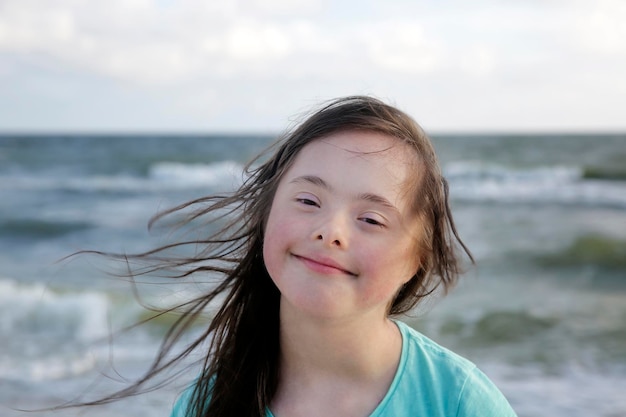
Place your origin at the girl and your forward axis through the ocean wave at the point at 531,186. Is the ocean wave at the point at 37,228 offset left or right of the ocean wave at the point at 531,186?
left

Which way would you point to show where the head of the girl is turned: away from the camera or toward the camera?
toward the camera

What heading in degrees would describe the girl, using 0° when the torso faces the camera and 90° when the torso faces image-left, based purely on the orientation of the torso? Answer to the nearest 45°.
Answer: approximately 0°

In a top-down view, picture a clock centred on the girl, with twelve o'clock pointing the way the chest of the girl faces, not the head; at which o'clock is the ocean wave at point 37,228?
The ocean wave is roughly at 5 o'clock from the girl.

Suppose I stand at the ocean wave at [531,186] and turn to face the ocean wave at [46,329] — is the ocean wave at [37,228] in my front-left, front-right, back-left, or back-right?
front-right

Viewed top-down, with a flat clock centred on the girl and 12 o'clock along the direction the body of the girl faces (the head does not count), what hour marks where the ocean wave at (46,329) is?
The ocean wave is roughly at 5 o'clock from the girl.

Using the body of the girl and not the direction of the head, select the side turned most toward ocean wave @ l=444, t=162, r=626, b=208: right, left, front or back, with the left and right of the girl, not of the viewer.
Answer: back

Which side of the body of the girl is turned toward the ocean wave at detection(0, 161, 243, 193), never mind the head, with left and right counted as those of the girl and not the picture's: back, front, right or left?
back
